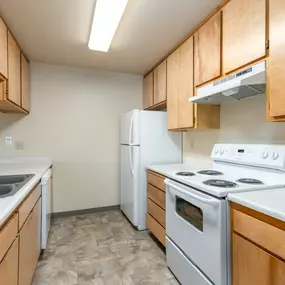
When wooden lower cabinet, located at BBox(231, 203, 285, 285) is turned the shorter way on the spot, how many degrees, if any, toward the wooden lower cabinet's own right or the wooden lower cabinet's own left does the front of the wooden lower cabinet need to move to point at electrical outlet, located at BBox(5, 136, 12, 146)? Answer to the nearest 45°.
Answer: approximately 45° to the wooden lower cabinet's own right

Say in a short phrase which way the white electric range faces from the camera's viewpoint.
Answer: facing the viewer and to the left of the viewer

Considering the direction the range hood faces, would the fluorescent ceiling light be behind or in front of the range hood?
in front

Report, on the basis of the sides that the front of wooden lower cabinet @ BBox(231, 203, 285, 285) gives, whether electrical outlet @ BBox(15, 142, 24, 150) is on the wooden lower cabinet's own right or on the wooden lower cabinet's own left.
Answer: on the wooden lower cabinet's own right

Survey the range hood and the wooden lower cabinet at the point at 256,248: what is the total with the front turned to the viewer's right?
0

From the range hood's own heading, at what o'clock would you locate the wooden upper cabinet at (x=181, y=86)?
The wooden upper cabinet is roughly at 3 o'clock from the range hood.

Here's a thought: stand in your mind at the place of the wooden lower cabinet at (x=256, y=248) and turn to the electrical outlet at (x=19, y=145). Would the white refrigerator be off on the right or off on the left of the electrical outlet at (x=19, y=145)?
right
